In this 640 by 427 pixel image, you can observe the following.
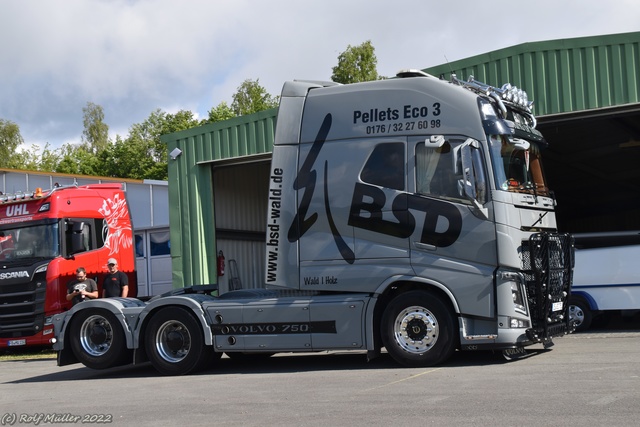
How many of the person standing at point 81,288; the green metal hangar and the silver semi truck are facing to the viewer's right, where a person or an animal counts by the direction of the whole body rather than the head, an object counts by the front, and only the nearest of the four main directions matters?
1

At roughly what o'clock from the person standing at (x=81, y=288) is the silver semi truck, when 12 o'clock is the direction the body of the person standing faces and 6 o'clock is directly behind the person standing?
The silver semi truck is roughly at 11 o'clock from the person standing.

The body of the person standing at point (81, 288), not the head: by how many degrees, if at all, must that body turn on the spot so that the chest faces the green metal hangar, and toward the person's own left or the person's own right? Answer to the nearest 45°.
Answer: approximately 90° to the person's own left

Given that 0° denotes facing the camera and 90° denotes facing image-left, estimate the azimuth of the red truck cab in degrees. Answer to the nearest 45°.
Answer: approximately 45°

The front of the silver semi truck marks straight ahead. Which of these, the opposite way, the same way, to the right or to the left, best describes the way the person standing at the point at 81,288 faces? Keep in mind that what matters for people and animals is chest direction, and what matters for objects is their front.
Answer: to the right

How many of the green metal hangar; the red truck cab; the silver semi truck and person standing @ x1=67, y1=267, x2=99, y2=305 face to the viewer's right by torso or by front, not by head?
1

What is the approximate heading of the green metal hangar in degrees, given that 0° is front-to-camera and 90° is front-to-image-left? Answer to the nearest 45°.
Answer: approximately 45°

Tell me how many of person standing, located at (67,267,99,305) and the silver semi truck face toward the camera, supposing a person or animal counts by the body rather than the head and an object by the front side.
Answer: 1

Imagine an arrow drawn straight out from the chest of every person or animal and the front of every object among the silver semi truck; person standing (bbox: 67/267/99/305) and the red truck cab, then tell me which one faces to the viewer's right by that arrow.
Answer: the silver semi truck

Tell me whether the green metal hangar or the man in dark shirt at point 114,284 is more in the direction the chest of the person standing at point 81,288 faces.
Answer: the man in dark shirt

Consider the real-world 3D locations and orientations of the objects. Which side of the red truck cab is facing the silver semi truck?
left

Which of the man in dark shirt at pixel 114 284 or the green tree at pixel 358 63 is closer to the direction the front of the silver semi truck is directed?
the green tree

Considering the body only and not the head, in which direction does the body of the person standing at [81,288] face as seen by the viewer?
toward the camera

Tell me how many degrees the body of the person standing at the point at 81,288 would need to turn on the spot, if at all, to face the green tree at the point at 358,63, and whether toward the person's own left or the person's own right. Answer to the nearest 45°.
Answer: approximately 135° to the person's own left

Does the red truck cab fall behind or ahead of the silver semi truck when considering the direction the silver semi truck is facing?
behind

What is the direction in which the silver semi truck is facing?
to the viewer's right

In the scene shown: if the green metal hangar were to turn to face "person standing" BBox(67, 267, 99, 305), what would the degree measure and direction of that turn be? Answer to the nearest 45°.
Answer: approximately 45° to its right

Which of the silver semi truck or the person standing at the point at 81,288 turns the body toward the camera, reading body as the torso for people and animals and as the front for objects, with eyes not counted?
the person standing

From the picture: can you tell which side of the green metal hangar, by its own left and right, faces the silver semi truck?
front

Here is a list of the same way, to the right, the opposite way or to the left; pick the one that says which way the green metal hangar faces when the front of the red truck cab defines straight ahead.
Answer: the same way
